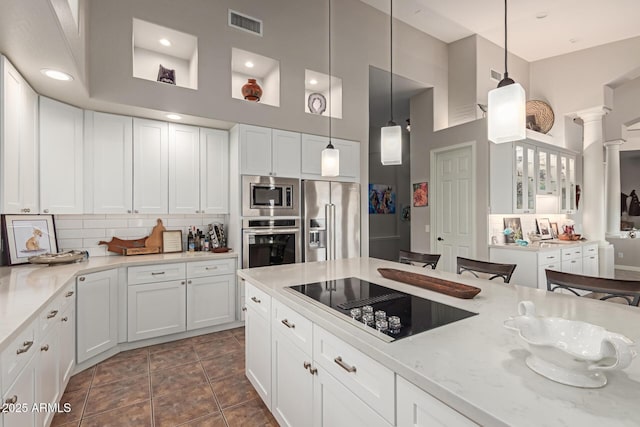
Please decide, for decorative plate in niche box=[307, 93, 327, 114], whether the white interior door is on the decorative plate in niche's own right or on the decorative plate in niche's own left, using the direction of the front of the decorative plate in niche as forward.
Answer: on the decorative plate in niche's own left

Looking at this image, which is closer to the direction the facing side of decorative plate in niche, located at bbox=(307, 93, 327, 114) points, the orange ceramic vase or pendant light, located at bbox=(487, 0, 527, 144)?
the pendant light

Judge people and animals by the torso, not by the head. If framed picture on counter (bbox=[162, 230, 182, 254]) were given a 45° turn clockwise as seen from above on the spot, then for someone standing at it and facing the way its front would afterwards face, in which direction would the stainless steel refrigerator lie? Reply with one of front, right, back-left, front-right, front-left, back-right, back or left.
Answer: back-left

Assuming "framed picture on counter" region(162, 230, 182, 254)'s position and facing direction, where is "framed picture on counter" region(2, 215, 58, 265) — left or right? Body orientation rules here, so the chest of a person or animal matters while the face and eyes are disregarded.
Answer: on its right

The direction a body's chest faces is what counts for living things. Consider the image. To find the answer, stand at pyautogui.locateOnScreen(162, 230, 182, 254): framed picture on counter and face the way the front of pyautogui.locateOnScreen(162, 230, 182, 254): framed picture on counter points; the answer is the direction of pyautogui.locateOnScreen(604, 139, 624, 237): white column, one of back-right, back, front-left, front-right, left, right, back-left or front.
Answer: left

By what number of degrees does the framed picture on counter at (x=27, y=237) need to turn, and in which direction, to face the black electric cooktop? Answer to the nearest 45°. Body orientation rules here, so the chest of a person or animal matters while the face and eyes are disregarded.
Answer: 0° — it already faces it

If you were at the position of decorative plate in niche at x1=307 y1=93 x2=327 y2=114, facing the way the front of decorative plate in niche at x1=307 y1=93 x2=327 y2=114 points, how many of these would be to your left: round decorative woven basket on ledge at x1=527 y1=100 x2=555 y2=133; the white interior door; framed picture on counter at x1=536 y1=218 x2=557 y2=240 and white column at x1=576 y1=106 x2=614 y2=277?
4

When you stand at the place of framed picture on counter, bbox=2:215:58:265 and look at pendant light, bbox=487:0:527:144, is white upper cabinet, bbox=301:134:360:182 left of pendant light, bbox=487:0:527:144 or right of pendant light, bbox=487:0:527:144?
left

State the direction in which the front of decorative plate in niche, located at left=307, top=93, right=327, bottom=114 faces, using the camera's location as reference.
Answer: facing the viewer

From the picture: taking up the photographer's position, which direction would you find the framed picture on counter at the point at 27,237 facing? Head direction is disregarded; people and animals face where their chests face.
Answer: facing the viewer and to the right of the viewer

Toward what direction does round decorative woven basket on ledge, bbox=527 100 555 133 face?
toward the camera

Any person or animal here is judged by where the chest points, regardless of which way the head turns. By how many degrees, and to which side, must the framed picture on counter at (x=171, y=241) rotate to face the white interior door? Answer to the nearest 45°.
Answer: approximately 90° to its left

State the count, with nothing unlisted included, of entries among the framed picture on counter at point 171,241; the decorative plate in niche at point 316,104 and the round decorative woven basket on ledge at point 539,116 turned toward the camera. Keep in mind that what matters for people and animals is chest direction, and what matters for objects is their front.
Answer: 3

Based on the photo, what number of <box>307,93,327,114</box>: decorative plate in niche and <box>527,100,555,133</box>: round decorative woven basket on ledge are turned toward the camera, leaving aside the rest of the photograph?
2

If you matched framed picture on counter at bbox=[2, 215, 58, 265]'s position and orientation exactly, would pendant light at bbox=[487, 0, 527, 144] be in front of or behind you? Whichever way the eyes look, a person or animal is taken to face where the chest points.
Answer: in front

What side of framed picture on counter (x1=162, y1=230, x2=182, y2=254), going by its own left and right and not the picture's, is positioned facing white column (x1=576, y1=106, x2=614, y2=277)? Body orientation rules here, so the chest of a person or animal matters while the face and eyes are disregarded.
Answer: left
